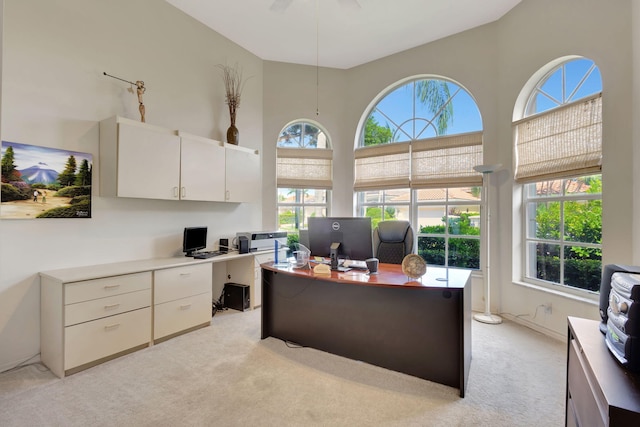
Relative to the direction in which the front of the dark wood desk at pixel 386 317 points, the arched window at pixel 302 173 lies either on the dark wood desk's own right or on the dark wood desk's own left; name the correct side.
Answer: on the dark wood desk's own left

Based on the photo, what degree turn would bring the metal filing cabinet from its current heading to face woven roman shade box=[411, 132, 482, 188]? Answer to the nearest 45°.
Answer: approximately 45° to its right

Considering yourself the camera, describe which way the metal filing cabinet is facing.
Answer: facing to the left of the viewer

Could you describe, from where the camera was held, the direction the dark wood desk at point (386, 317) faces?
facing away from the viewer and to the right of the viewer

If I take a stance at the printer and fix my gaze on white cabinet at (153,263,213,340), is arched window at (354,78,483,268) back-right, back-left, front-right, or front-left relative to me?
back-left

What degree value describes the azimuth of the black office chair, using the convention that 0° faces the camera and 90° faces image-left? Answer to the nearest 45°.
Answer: approximately 0°

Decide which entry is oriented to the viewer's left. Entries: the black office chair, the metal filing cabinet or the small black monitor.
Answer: the metal filing cabinet

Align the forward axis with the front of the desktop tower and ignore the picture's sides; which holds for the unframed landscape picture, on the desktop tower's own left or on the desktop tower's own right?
on the desktop tower's own right

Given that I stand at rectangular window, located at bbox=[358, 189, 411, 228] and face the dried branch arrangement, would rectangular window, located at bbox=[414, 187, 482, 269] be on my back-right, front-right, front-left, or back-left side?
back-left
